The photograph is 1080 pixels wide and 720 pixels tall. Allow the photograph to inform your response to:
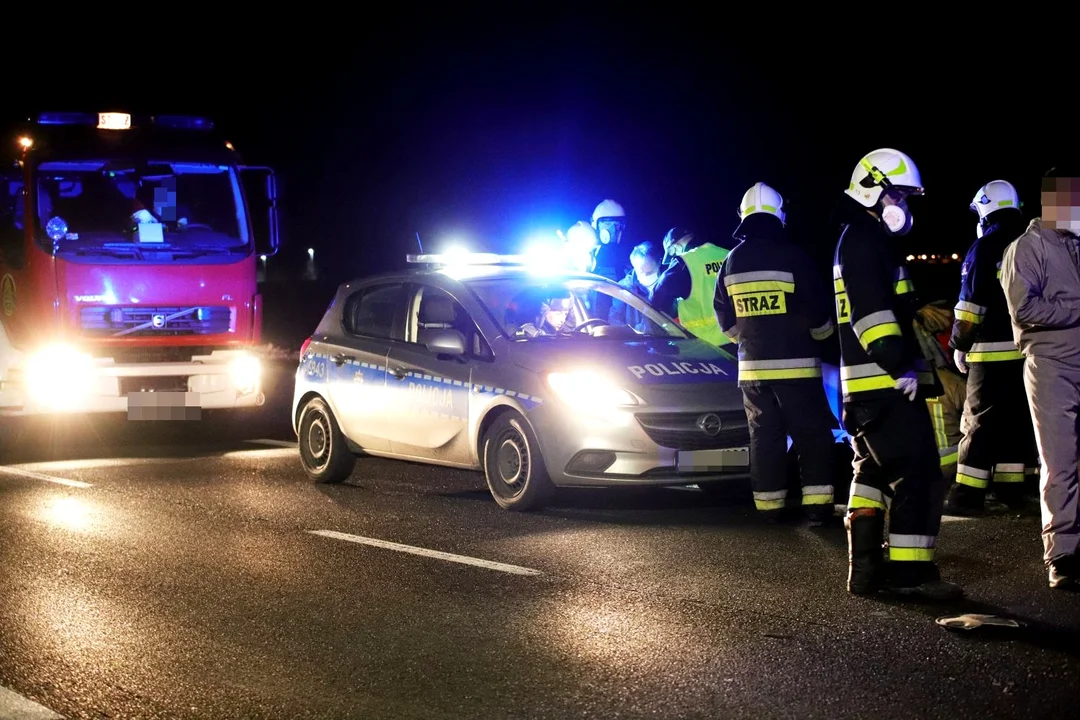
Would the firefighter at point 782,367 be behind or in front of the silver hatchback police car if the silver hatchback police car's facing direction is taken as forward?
in front

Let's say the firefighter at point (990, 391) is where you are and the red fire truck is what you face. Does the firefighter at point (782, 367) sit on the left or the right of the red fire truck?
left

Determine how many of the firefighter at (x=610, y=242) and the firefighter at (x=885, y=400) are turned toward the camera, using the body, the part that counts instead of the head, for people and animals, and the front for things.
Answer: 1

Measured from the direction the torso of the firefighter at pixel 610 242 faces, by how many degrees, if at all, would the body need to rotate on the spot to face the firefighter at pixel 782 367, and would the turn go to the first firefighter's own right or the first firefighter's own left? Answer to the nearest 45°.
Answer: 0° — they already face them

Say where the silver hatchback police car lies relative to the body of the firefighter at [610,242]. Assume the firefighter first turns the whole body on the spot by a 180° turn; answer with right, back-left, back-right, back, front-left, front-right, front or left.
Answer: back

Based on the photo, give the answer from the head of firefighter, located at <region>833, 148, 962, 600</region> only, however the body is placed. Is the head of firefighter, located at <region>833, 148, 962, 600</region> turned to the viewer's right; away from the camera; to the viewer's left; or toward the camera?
to the viewer's right

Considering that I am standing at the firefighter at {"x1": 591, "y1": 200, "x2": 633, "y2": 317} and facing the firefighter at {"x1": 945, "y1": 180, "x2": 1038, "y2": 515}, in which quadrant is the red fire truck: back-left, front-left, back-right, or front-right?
back-right

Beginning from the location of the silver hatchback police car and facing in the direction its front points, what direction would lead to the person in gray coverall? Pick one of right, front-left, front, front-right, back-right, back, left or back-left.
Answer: front

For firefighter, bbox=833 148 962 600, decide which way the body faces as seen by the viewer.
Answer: to the viewer's right

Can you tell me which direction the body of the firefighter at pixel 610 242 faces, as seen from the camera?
toward the camera

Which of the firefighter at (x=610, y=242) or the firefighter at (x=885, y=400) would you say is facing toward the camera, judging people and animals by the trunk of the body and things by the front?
the firefighter at (x=610, y=242)

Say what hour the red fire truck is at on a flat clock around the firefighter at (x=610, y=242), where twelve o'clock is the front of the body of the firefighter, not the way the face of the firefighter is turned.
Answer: The red fire truck is roughly at 3 o'clock from the firefighter.

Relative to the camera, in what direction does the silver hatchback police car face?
facing the viewer and to the right of the viewer

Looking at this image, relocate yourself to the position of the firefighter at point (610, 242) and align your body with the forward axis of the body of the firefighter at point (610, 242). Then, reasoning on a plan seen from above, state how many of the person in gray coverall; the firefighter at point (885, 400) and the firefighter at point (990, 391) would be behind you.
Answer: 0

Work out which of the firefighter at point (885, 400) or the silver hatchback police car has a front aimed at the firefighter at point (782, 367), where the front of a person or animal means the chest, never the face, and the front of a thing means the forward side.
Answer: the silver hatchback police car

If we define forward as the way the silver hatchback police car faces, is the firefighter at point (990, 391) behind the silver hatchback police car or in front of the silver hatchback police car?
in front

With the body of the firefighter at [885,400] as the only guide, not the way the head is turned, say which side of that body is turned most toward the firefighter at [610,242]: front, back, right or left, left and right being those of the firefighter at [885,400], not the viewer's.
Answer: left
